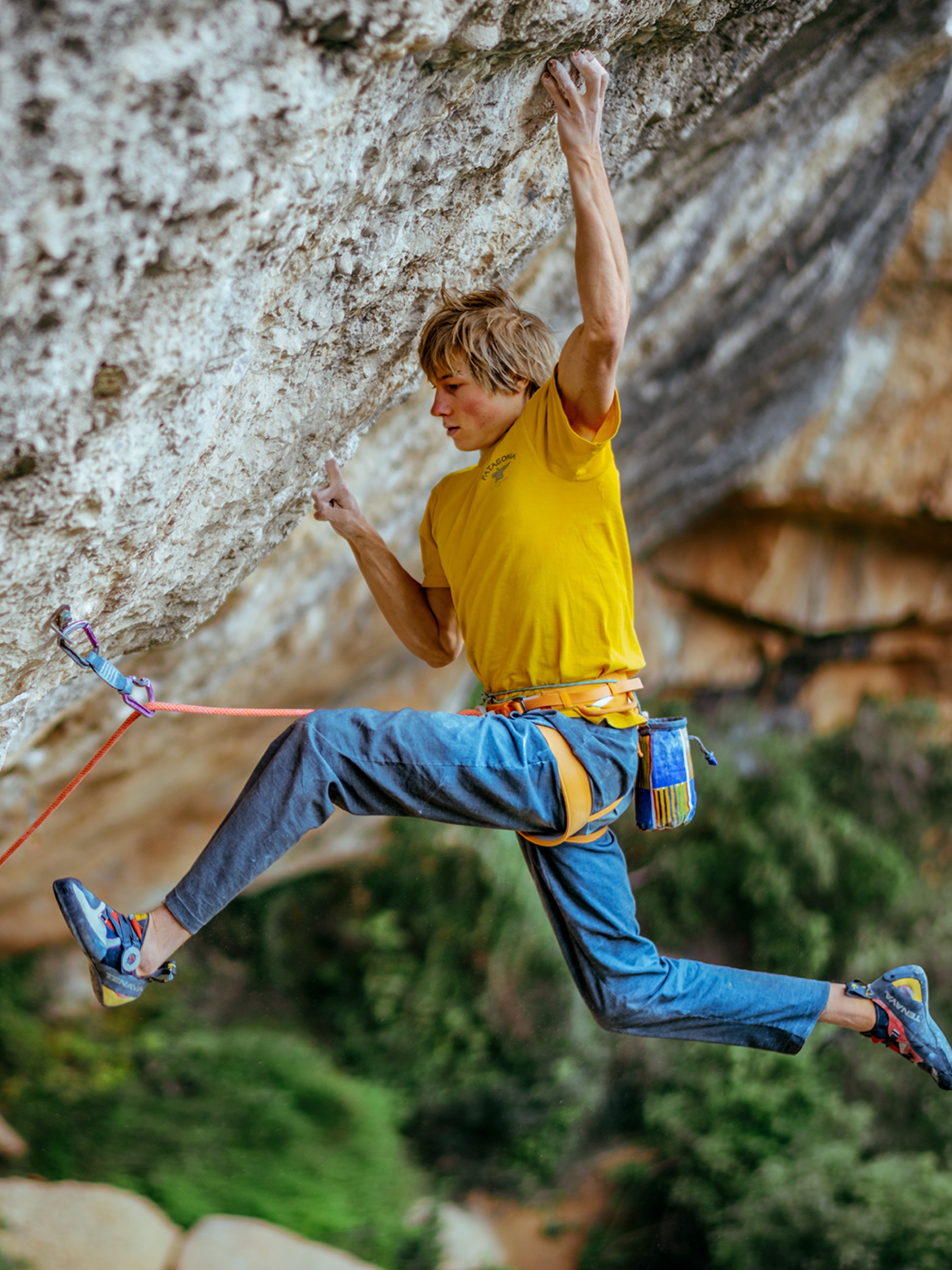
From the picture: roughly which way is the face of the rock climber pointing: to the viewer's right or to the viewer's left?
to the viewer's left

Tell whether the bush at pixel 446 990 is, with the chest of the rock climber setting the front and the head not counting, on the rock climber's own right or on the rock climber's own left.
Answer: on the rock climber's own right
